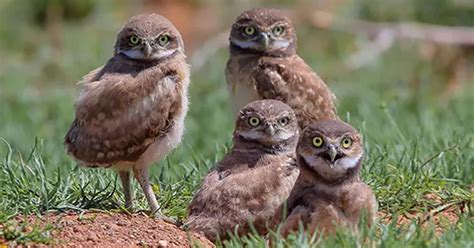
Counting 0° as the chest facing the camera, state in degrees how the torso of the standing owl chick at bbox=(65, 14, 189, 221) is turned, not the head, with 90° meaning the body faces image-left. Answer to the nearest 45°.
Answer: approximately 270°

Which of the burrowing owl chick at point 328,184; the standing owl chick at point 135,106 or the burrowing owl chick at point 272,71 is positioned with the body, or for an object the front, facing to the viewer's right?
the standing owl chick

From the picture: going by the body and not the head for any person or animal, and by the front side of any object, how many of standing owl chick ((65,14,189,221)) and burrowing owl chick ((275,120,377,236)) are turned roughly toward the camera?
1

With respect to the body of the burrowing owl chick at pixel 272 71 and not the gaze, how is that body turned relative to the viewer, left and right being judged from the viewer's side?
facing the viewer and to the left of the viewer

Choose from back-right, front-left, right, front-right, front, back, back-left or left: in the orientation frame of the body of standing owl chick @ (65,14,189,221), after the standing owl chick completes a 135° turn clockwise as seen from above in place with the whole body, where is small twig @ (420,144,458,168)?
back-left

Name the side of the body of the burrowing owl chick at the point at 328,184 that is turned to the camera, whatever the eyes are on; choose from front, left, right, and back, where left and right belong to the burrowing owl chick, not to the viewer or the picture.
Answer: front

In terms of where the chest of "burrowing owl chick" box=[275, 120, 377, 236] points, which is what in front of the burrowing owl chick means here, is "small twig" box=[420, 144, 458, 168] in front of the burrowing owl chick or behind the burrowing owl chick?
behind

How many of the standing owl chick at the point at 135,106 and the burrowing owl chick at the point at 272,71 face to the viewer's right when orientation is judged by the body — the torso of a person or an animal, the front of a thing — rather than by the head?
1

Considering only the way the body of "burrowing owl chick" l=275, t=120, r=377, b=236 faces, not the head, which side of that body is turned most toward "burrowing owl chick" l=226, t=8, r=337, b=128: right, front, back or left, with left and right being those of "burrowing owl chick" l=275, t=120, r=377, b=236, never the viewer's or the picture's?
back

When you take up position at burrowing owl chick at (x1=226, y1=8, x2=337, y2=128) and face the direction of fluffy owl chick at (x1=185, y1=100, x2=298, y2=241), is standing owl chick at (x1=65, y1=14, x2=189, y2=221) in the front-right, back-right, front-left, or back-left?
front-right

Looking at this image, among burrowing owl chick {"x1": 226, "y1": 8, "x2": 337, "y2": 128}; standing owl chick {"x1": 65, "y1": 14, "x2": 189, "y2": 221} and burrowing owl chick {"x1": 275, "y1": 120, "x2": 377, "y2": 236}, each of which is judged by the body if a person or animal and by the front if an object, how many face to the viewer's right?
1
